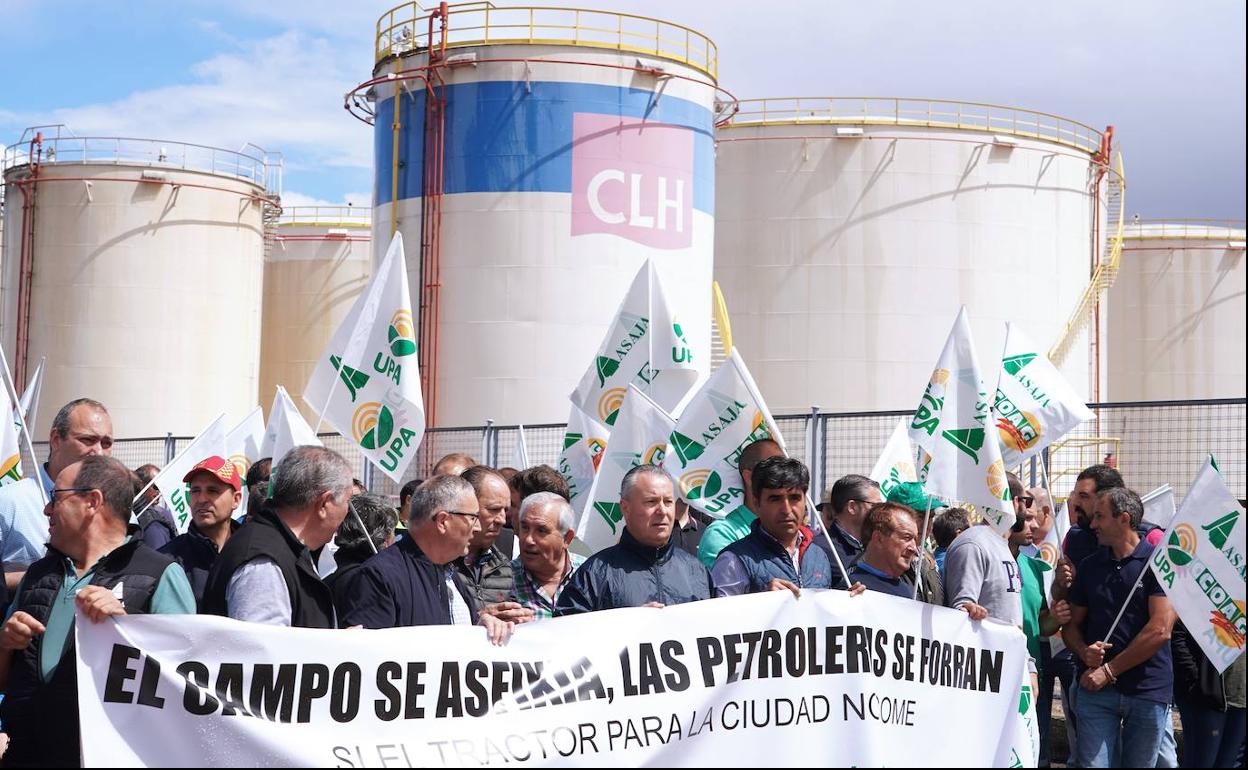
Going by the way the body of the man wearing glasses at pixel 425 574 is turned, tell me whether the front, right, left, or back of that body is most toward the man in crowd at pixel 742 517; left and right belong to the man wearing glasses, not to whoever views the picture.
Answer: left

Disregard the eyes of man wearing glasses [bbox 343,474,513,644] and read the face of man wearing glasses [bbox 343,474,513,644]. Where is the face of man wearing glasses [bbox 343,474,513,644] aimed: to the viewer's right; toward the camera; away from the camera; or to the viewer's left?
to the viewer's right

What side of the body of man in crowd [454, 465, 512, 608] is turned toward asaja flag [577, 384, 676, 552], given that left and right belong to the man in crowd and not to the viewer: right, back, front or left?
left

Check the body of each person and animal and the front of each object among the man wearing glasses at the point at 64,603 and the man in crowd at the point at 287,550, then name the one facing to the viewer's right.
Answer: the man in crowd

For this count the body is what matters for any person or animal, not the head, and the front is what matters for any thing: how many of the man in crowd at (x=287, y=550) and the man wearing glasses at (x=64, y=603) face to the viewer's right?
1

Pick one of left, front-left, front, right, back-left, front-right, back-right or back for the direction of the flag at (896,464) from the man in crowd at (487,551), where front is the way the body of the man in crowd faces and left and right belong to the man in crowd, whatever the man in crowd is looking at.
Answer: left

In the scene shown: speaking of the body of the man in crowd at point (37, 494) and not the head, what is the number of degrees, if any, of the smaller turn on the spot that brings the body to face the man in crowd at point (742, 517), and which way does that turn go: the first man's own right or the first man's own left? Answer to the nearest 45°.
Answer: approximately 45° to the first man's own left

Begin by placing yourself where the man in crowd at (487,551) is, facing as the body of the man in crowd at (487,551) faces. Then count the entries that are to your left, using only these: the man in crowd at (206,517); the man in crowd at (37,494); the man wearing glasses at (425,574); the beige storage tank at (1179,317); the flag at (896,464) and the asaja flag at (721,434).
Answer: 3

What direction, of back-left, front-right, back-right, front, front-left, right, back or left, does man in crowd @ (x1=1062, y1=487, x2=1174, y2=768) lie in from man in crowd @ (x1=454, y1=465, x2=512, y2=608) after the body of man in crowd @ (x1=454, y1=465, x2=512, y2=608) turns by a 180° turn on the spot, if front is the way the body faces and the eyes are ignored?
back-right

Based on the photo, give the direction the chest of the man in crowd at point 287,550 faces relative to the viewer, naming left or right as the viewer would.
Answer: facing to the right of the viewer

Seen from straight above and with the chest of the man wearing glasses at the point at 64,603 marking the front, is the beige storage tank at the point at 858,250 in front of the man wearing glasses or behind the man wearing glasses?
behind
